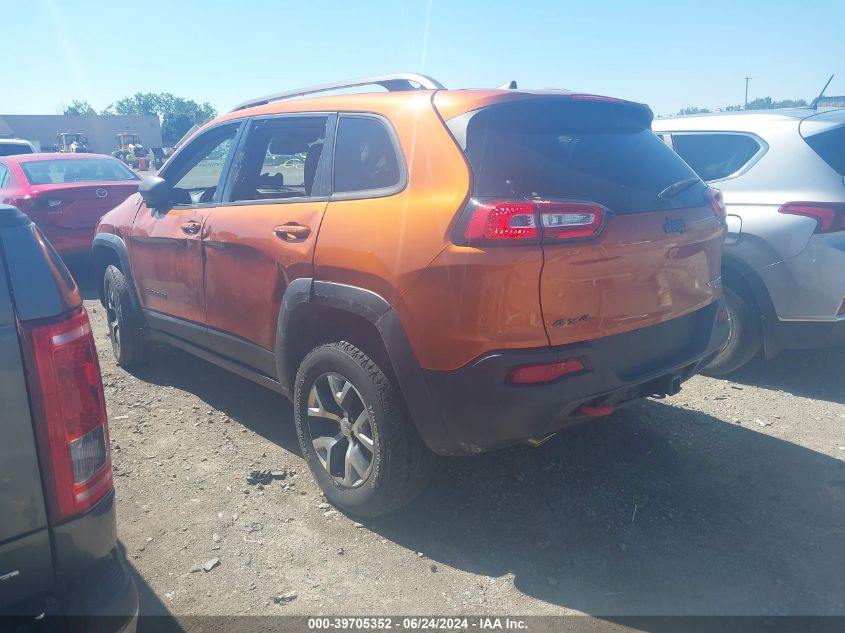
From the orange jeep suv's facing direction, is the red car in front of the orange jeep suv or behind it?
in front

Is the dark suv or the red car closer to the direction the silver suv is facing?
the red car

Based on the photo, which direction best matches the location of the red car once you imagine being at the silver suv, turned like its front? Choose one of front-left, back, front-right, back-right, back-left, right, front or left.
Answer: front-left

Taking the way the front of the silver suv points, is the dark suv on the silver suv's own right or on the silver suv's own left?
on the silver suv's own left

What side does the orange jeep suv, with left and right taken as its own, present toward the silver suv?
right

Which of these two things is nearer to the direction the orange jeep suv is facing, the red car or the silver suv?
the red car

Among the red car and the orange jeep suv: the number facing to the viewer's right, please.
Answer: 0

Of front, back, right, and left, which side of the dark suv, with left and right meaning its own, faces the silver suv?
right

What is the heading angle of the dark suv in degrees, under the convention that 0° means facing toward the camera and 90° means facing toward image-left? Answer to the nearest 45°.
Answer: approximately 180°

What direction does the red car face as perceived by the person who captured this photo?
facing away from the viewer and to the left of the viewer

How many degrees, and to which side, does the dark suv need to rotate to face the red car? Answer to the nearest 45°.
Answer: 0° — it already faces it

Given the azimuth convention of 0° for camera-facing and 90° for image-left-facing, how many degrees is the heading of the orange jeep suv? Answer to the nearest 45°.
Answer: approximately 135°

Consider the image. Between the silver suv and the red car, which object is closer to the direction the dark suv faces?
the red car

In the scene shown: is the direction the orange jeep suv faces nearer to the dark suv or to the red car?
the red car

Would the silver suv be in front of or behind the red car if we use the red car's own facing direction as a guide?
behind
